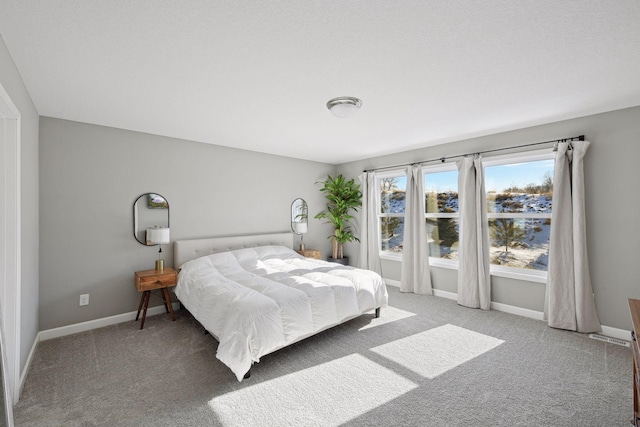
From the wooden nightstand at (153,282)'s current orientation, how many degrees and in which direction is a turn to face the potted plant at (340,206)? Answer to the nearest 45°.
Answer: approximately 45° to its left

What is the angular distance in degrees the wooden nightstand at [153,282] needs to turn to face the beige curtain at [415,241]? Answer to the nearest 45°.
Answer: approximately 45° to its left

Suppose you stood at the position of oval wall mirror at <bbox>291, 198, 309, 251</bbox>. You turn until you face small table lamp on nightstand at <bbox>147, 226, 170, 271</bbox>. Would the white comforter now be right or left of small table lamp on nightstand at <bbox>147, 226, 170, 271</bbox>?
left

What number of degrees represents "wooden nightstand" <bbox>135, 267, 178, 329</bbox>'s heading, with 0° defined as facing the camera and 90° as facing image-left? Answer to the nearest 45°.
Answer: approximately 315°

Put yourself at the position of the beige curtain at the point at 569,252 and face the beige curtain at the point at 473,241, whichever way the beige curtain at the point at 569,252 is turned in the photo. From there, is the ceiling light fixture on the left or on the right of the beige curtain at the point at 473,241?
left

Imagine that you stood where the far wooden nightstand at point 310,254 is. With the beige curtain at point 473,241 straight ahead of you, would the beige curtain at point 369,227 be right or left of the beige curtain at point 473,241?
left

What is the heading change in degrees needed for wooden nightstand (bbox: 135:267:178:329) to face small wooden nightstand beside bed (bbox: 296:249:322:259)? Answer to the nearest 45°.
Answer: approximately 45° to its left

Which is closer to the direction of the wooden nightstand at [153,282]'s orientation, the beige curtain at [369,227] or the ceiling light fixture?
the ceiling light fixture

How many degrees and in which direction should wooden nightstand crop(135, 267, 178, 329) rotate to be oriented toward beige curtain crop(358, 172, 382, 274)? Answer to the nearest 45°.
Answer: approximately 45° to its left
